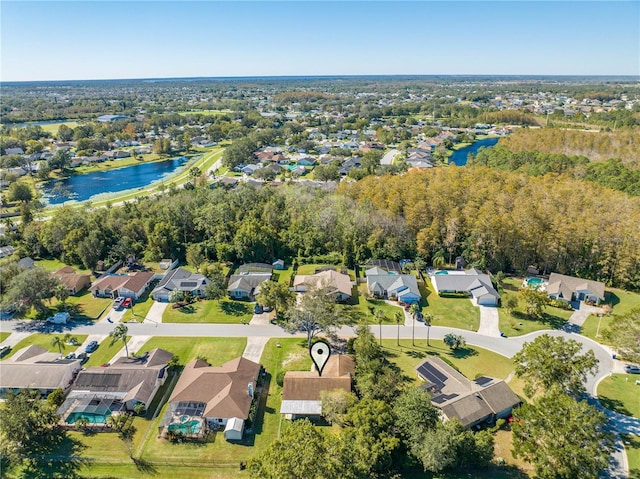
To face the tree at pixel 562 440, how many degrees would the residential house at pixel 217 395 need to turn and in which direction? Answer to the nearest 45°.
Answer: approximately 135° to its right

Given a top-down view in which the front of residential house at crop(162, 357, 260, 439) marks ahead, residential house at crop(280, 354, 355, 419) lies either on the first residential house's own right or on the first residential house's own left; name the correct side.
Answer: on the first residential house's own right

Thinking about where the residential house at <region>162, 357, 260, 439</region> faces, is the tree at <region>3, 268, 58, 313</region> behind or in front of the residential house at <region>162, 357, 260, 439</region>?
in front

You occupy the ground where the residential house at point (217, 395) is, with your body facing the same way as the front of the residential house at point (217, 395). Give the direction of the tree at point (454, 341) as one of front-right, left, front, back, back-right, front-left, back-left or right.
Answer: right

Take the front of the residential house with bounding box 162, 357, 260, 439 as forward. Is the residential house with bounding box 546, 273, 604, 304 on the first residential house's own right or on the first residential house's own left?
on the first residential house's own right

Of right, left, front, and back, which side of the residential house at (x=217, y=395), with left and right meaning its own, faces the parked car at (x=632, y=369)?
right

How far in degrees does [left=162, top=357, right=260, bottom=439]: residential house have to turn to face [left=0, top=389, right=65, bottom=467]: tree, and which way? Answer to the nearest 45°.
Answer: approximately 90° to its left

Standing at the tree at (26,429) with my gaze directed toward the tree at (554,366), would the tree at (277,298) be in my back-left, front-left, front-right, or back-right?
front-left

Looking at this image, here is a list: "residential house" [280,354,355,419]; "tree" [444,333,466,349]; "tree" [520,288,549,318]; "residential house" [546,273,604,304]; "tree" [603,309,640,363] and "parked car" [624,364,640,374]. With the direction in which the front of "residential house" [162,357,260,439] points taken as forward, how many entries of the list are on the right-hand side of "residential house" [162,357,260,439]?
6

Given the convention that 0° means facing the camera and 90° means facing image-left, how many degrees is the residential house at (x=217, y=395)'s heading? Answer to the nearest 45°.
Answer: approximately 180°

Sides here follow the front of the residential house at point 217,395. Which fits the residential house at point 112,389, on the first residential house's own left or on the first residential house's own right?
on the first residential house's own left

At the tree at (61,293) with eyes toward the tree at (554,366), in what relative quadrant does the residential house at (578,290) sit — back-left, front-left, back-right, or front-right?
front-left

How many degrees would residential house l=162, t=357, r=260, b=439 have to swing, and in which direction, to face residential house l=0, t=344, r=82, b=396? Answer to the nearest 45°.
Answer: approximately 45° to its left

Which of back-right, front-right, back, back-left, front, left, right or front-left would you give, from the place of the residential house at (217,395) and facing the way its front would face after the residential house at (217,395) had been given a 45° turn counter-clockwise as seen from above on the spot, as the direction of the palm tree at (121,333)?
front

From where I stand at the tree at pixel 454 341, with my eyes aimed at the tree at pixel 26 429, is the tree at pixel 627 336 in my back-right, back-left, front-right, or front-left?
back-left
